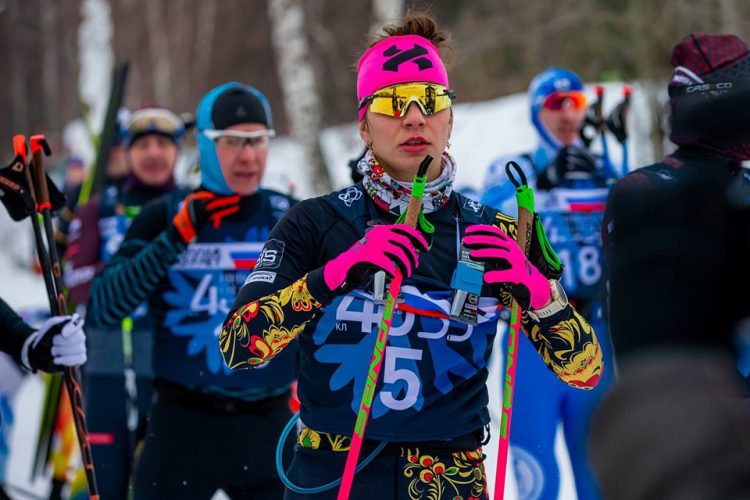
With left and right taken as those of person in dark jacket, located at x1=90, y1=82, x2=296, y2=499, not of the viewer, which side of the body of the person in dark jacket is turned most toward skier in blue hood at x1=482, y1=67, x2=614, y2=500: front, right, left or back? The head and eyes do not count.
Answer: left

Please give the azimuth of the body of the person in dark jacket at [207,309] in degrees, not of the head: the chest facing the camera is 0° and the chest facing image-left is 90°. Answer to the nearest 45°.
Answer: approximately 0°

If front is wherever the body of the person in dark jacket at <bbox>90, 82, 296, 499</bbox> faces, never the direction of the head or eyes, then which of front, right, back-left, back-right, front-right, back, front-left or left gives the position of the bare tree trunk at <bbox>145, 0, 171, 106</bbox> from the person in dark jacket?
back

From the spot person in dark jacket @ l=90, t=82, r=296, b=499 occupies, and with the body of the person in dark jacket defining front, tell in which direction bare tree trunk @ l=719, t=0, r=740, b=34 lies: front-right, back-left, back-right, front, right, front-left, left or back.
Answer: back-left

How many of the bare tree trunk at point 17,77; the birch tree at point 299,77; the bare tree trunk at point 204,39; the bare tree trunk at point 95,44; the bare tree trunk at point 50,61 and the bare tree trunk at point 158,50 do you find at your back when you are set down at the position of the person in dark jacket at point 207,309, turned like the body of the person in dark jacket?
6

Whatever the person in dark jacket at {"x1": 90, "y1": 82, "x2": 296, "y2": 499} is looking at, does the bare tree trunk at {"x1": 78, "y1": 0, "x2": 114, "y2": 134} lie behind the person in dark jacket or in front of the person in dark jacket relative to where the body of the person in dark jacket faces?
behind

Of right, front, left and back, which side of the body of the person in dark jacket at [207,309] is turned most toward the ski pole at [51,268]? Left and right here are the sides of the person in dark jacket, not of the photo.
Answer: right

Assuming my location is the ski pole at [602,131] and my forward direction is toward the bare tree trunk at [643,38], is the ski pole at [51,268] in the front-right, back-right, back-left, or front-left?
back-left

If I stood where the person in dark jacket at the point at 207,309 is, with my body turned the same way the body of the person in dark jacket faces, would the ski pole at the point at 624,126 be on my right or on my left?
on my left

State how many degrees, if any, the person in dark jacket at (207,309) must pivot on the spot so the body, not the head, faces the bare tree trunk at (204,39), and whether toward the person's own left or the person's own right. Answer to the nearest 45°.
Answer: approximately 180°

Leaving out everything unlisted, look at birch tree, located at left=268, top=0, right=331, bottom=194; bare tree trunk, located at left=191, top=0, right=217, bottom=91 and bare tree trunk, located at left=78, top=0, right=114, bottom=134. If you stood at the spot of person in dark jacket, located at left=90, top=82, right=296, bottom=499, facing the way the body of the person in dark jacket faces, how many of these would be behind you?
3

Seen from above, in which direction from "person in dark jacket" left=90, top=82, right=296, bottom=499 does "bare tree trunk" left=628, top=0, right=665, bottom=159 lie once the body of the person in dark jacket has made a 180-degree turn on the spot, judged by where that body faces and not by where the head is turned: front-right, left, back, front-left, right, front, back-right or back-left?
front-right
